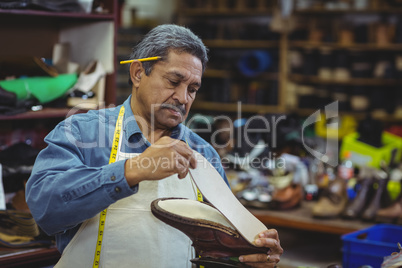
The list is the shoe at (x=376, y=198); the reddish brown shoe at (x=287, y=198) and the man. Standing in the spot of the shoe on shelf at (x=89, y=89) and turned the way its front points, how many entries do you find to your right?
0

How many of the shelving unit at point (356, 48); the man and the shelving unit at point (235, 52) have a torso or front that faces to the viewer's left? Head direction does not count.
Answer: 0

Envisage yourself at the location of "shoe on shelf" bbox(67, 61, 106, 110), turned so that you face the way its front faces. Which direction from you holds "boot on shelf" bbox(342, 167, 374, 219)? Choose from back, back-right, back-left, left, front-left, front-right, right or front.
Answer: back-left

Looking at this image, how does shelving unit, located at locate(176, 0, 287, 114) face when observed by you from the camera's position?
facing the viewer

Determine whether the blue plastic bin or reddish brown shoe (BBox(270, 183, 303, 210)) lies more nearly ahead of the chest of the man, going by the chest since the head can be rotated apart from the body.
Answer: the blue plastic bin

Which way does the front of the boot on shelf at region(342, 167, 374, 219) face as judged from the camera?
facing the viewer and to the left of the viewer

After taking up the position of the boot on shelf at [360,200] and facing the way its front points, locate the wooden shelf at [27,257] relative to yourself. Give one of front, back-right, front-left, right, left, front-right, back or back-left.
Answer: front

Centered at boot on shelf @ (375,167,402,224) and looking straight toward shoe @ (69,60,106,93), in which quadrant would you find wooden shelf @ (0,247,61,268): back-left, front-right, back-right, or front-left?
front-left

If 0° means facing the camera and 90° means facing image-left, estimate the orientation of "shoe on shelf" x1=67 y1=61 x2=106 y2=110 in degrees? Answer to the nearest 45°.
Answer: approximately 45°

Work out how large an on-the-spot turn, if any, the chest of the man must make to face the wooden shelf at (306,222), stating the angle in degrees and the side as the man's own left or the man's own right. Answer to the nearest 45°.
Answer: approximately 90° to the man's own left

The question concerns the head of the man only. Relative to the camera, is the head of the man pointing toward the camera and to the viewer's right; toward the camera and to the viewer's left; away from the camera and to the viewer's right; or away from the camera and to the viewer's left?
toward the camera and to the viewer's right

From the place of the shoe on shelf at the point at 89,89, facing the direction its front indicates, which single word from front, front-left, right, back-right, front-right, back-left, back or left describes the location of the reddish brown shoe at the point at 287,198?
back-left

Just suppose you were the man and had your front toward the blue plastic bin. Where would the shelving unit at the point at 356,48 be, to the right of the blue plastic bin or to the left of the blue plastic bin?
left

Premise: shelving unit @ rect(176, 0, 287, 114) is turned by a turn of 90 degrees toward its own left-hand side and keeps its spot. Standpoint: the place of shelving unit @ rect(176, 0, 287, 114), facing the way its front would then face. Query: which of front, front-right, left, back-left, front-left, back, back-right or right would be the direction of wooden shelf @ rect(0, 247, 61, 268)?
right

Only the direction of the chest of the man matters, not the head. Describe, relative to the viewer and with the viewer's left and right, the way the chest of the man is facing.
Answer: facing the viewer and to the right of the viewer
